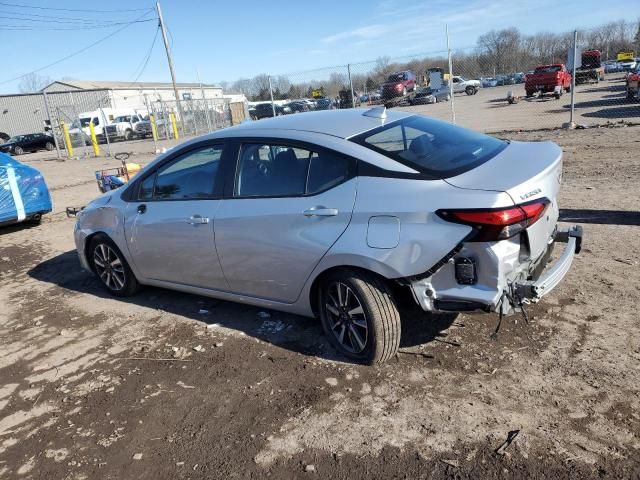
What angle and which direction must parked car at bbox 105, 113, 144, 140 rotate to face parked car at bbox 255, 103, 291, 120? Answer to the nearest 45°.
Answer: approximately 90° to its left

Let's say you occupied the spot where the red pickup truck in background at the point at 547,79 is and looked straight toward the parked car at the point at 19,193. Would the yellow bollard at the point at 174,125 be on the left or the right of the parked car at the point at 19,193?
right

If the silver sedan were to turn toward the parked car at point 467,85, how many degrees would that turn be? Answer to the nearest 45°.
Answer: approximately 45° to its right

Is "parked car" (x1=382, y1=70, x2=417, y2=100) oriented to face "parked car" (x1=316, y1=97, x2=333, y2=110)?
yes

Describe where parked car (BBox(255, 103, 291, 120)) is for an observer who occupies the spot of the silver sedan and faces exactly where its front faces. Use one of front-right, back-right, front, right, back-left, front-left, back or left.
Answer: front-right

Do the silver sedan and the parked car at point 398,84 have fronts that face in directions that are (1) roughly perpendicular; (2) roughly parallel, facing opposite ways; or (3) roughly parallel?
roughly perpendicular

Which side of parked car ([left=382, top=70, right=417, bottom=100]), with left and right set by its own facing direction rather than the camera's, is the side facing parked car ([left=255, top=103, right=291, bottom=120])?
right

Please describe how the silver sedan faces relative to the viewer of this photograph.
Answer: facing away from the viewer and to the left of the viewer

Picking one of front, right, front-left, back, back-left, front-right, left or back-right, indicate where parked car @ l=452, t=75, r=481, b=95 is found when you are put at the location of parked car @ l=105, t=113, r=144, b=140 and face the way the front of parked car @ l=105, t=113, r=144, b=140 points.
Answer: back-left

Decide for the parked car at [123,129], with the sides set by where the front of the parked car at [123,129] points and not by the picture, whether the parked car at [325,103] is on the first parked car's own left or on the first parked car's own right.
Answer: on the first parked car's own left
